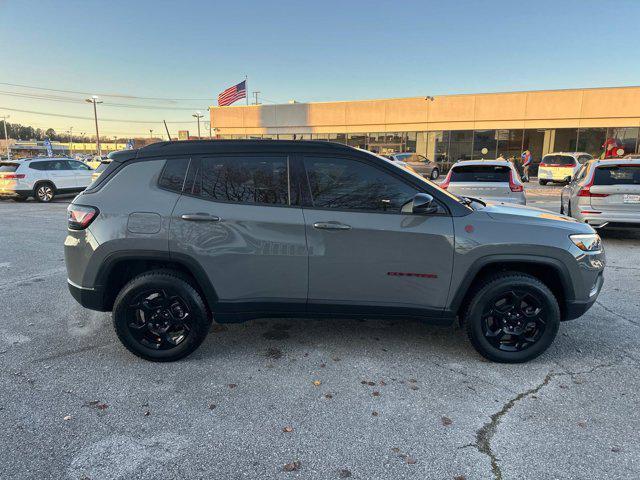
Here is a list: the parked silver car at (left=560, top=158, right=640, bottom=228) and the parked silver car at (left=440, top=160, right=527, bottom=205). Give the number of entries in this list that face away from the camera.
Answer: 2

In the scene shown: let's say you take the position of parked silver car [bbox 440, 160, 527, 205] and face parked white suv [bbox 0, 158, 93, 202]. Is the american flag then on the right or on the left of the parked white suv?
right

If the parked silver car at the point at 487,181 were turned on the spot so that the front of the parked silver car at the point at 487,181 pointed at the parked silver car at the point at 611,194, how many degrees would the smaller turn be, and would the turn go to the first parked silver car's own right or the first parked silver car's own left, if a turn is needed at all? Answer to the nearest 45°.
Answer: approximately 90° to the first parked silver car's own right

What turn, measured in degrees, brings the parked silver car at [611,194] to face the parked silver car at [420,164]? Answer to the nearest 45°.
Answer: approximately 45° to its left

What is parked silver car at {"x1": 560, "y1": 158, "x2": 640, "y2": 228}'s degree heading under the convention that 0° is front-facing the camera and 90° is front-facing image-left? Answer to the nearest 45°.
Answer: approximately 180°

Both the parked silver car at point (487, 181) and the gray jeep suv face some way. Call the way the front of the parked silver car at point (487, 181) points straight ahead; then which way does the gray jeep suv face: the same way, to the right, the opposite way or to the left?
to the right

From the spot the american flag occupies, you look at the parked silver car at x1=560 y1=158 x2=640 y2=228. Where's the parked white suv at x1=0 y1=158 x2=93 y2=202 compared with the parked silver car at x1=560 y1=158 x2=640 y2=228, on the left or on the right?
right

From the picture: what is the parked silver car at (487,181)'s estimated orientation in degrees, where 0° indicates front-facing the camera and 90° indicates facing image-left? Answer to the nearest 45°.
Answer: approximately 180°

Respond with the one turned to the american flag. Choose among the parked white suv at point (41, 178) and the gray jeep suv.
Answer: the parked white suv

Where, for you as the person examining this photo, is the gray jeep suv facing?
facing to the right of the viewer
